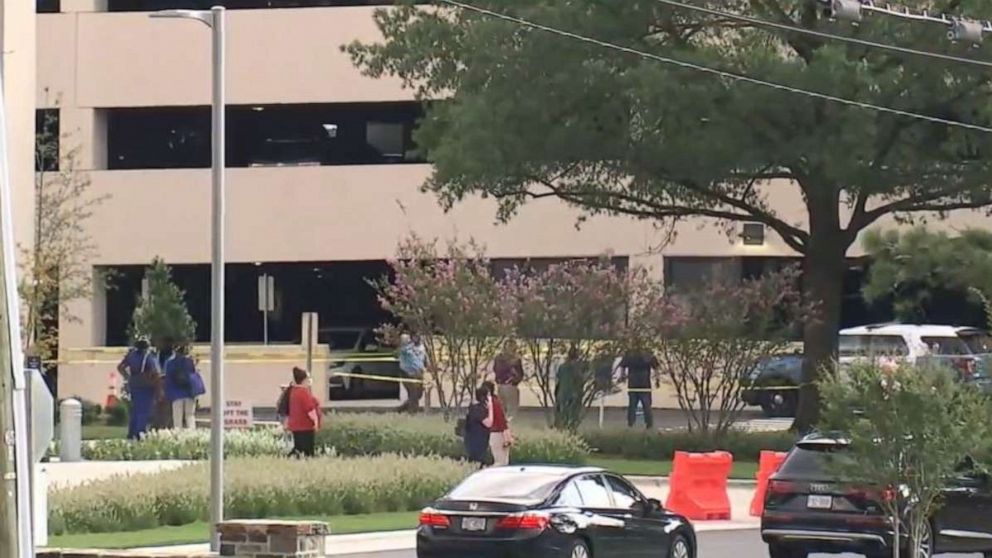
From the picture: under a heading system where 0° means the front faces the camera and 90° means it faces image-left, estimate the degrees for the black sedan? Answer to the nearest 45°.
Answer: approximately 225°

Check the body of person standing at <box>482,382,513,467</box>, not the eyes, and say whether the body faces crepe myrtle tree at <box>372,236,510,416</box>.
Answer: yes

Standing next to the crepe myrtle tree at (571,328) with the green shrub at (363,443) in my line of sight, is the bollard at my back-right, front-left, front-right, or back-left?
front-right

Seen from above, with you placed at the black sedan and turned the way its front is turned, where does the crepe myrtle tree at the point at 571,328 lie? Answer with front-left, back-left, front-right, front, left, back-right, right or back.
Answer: front-left

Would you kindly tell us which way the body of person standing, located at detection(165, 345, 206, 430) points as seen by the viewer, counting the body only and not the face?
away from the camera

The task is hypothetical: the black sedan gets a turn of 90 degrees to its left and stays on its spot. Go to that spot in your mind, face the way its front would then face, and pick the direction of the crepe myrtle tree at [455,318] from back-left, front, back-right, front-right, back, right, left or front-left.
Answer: front-right

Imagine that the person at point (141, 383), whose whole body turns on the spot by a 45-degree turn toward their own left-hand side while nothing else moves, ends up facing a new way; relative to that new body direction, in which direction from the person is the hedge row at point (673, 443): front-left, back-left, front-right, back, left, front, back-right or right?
back-right

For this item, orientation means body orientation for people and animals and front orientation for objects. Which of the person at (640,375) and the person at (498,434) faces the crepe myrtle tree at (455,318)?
the person at (498,434)
